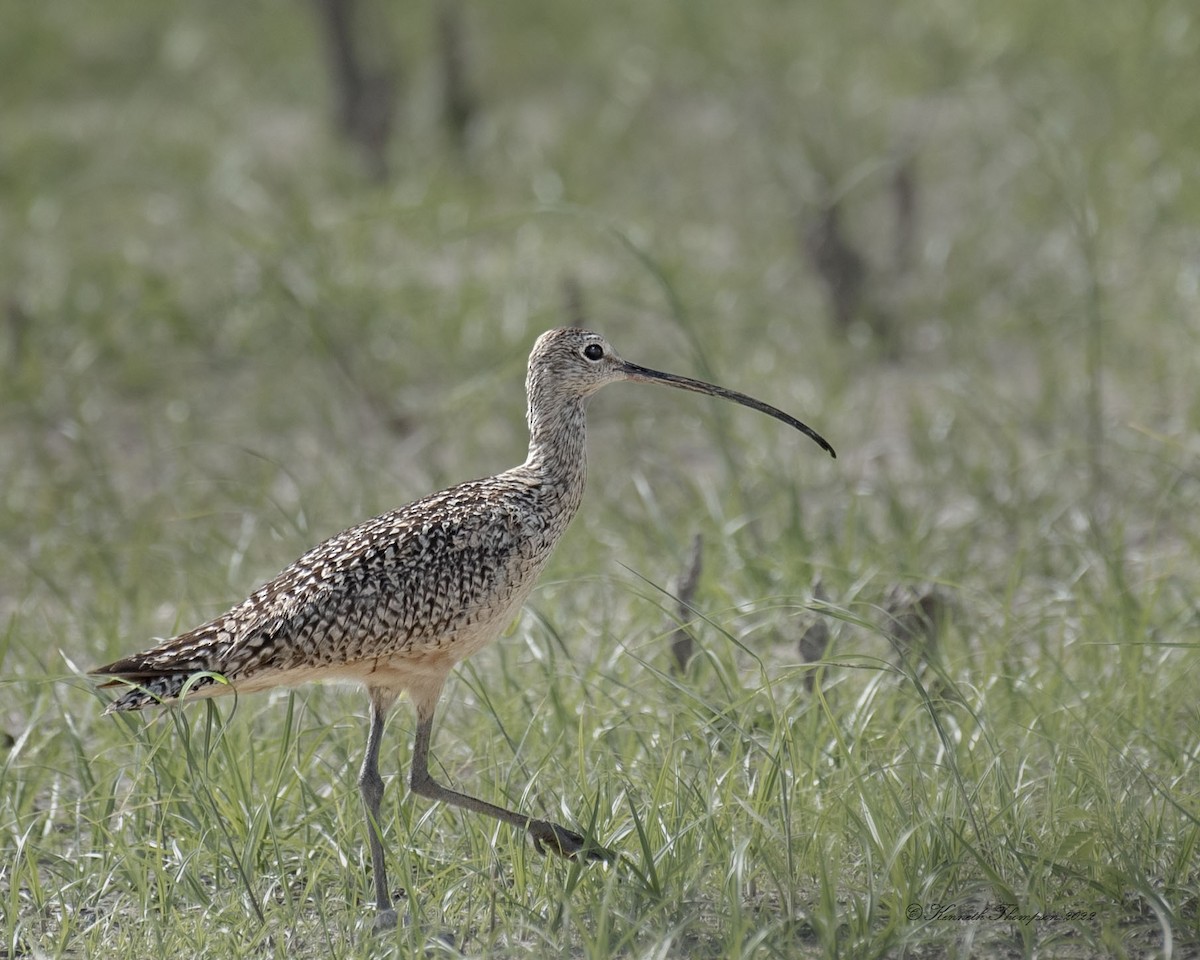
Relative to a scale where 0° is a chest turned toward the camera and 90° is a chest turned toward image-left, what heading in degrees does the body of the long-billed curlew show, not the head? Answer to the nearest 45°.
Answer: approximately 270°
